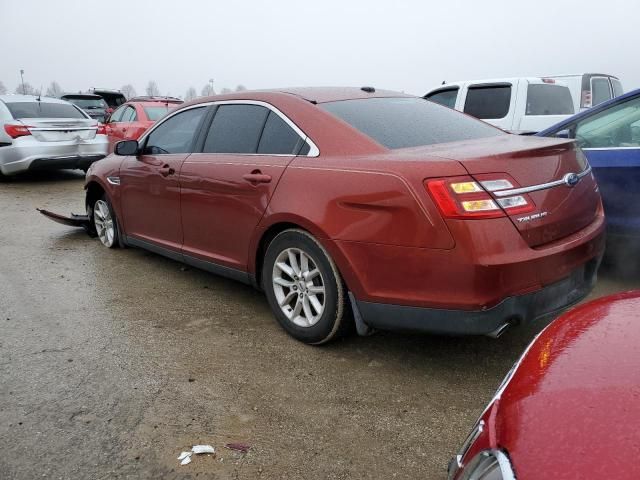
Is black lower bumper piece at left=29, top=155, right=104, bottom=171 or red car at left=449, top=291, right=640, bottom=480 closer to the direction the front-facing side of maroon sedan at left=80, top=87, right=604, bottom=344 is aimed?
the black lower bumper piece

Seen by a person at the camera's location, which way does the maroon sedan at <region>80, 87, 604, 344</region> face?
facing away from the viewer and to the left of the viewer

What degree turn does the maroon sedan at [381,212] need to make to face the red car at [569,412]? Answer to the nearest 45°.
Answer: approximately 135° to its left
